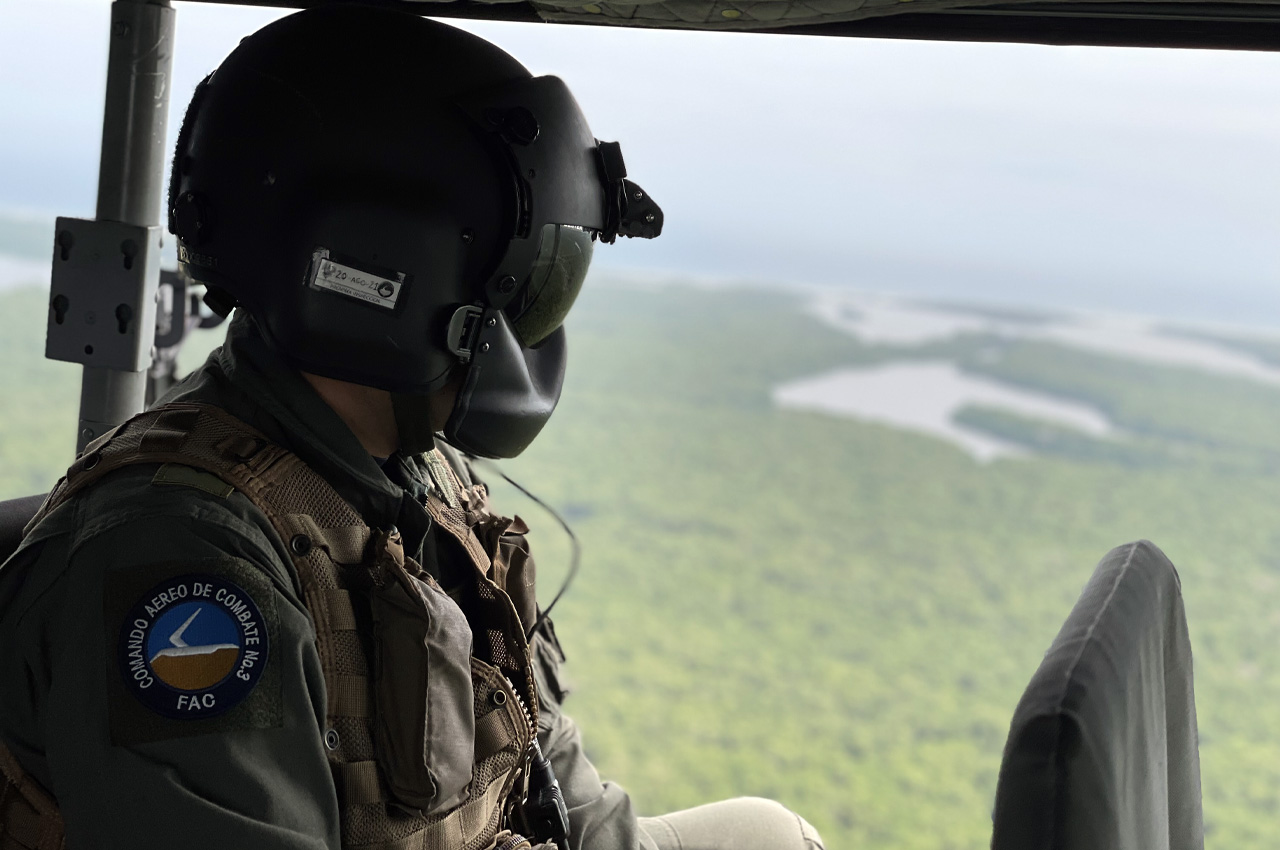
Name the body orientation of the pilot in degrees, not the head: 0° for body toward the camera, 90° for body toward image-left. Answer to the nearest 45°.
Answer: approximately 270°

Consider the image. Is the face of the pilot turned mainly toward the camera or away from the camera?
away from the camera
